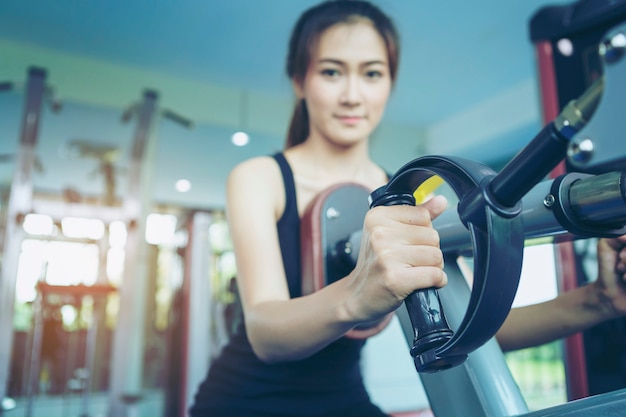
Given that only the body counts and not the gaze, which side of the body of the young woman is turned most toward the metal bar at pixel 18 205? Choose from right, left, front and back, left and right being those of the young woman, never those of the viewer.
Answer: back

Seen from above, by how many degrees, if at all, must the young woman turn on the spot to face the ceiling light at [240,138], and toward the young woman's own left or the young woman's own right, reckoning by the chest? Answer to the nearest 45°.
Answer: approximately 135° to the young woman's own left

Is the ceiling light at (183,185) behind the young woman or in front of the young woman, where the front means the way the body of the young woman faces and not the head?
behind

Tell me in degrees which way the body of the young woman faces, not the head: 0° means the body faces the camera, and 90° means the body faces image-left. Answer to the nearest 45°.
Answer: approximately 315°
